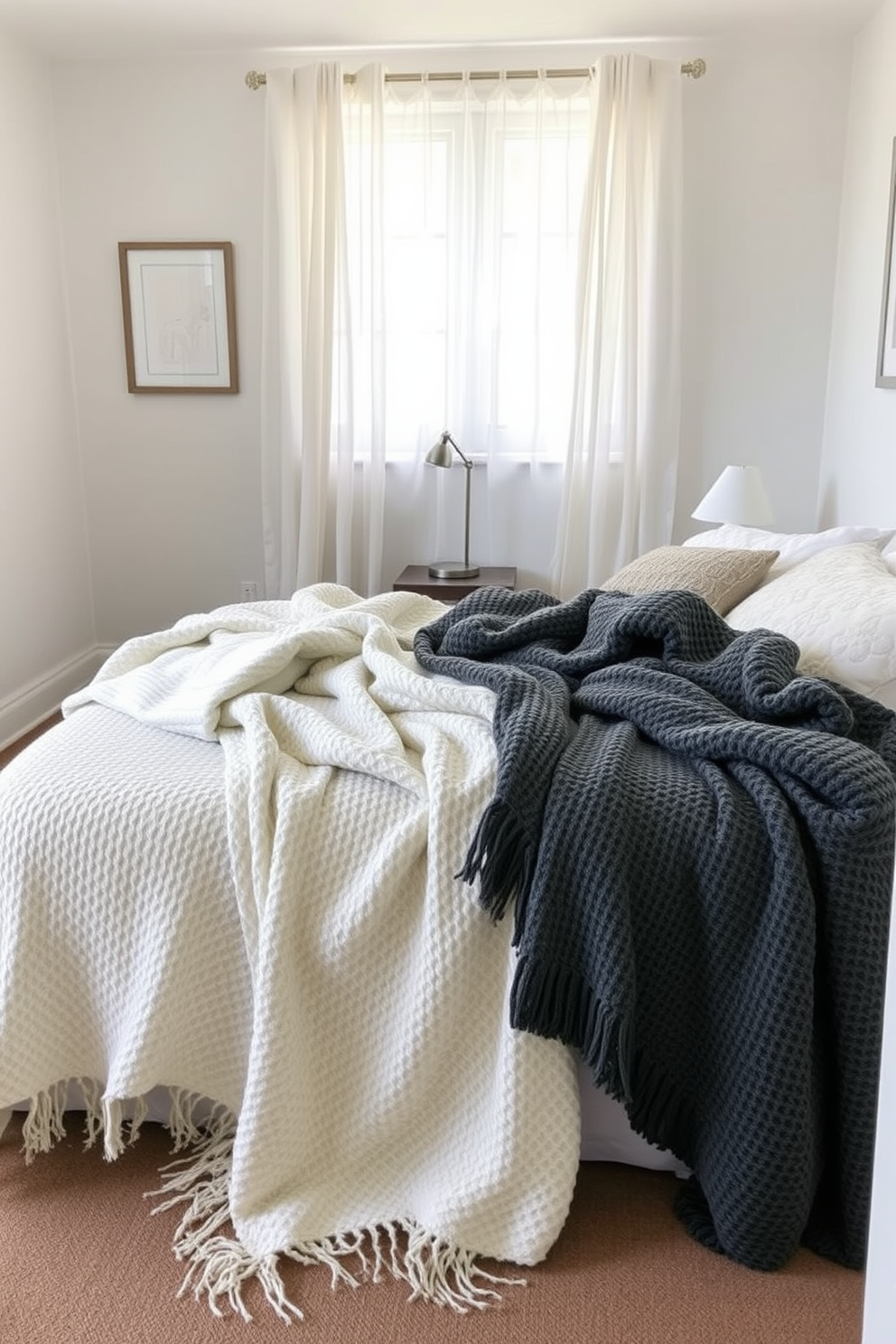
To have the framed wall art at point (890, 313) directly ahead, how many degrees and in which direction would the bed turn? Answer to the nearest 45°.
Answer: approximately 135° to its right

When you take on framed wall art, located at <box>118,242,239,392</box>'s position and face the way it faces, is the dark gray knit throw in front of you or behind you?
in front

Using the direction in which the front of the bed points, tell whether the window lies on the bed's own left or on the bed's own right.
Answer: on the bed's own right

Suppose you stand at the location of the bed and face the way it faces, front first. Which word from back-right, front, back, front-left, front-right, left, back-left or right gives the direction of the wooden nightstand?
right

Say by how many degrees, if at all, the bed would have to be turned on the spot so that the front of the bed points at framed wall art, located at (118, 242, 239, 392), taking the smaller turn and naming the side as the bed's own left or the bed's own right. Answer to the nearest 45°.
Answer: approximately 90° to the bed's own right

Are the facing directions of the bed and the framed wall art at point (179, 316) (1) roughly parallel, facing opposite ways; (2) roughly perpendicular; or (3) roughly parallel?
roughly perpendicular

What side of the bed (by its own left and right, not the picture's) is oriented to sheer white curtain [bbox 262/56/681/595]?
right

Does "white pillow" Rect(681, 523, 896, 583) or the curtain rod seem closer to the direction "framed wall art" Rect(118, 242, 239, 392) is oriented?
the white pillow

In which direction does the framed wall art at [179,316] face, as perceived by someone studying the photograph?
facing the viewer

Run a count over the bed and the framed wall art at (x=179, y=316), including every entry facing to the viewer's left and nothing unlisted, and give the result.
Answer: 1
